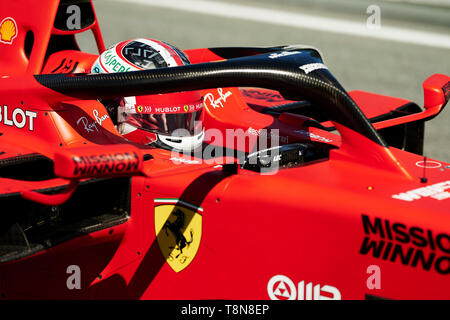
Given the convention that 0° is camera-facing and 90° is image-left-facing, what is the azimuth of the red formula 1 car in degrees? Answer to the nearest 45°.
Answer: approximately 315°
